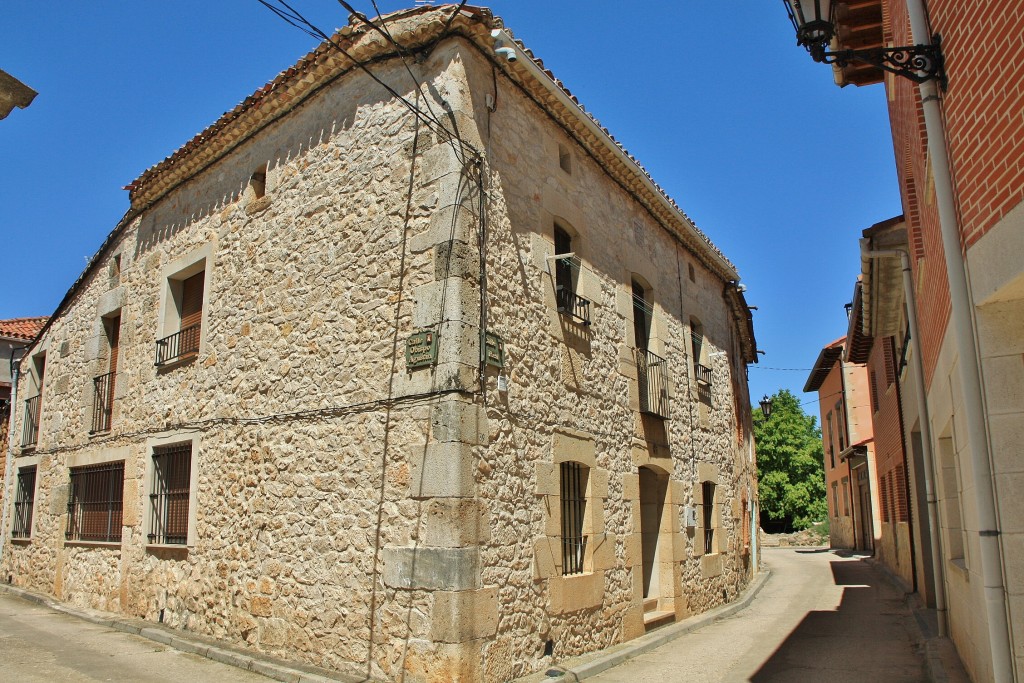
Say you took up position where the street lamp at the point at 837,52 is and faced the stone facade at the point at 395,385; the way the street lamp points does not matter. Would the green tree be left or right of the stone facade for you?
right

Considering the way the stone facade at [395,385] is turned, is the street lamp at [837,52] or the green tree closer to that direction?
the street lamp
